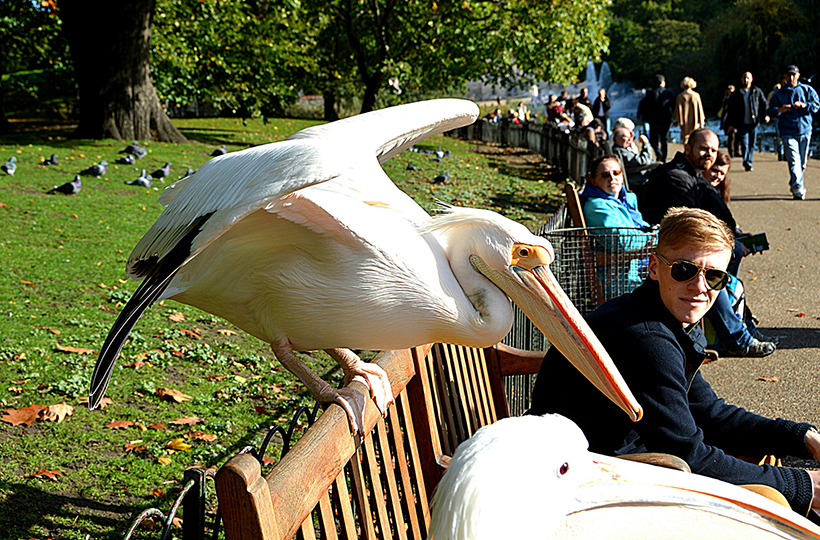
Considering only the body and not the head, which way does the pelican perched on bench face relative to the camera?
to the viewer's right

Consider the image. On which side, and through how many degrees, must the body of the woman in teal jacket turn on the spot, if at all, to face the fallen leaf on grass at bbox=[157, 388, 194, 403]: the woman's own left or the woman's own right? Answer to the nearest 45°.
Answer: approximately 90° to the woman's own right

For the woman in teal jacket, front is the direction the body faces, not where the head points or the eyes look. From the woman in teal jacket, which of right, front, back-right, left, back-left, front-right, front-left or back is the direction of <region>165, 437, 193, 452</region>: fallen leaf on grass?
right

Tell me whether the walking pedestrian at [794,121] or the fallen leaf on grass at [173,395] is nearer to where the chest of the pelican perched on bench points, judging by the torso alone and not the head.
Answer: the walking pedestrian

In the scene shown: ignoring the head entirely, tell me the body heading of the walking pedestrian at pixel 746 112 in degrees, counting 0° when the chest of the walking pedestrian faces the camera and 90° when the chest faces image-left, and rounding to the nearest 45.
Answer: approximately 0°

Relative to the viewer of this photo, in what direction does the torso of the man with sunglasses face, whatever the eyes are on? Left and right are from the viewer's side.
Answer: facing the viewer and to the right of the viewer
